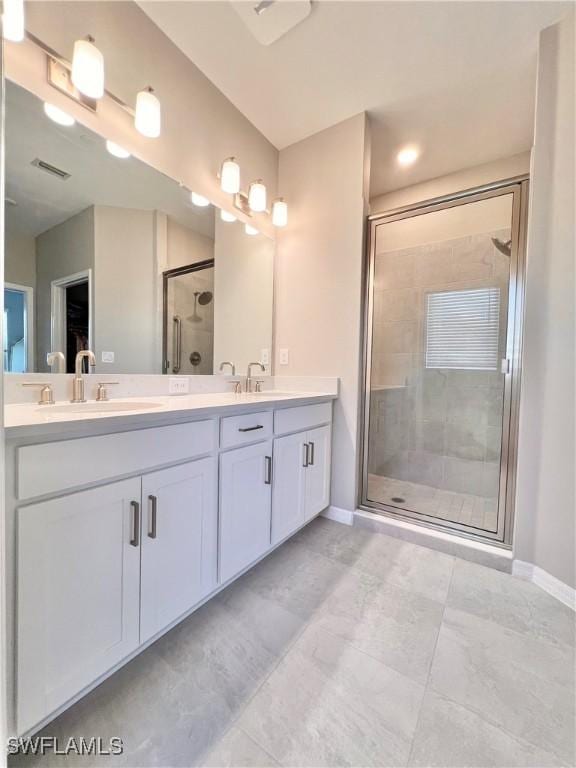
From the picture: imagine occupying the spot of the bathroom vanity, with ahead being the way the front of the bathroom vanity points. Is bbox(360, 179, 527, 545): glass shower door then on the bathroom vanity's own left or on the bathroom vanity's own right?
on the bathroom vanity's own left

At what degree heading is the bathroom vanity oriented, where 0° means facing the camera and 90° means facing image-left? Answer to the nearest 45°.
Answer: approximately 315°

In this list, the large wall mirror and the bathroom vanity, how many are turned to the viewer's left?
0

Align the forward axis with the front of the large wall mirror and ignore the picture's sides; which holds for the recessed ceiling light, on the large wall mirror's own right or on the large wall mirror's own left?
on the large wall mirror's own left

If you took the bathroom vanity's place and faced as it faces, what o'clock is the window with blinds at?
The window with blinds is roughly at 10 o'clock from the bathroom vanity.

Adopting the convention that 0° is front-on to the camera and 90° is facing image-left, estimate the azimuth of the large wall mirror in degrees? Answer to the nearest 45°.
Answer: approximately 315°
